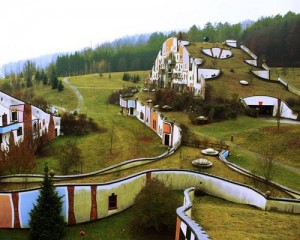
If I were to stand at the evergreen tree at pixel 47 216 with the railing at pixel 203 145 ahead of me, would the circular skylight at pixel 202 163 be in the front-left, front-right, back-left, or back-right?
front-right

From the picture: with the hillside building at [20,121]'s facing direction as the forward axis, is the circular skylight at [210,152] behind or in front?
in front

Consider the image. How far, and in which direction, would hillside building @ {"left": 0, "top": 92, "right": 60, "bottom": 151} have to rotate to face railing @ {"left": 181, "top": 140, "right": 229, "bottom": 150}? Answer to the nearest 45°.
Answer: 0° — it already faces it

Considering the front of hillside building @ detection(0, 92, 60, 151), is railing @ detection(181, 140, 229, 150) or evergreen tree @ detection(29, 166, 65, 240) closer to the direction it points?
the railing

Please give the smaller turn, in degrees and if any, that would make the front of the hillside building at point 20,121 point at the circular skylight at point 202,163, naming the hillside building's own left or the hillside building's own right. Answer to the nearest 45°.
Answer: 0° — it already faces it

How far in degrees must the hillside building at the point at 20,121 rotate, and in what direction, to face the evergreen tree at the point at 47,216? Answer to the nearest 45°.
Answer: approximately 45° to its right

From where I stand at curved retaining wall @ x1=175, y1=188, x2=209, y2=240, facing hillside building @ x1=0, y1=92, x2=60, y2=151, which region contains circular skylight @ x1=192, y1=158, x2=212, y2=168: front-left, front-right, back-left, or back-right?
front-right

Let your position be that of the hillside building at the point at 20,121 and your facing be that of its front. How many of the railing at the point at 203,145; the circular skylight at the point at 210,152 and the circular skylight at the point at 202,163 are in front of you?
3

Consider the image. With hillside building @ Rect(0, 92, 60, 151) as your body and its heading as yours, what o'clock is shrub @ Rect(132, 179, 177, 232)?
The shrub is roughly at 1 o'clock from the hillside building.

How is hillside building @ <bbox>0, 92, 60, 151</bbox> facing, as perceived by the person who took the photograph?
facing the viewer and to the right of the viewer

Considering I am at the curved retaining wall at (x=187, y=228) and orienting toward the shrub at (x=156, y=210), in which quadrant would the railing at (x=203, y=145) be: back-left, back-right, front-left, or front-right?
front-right
